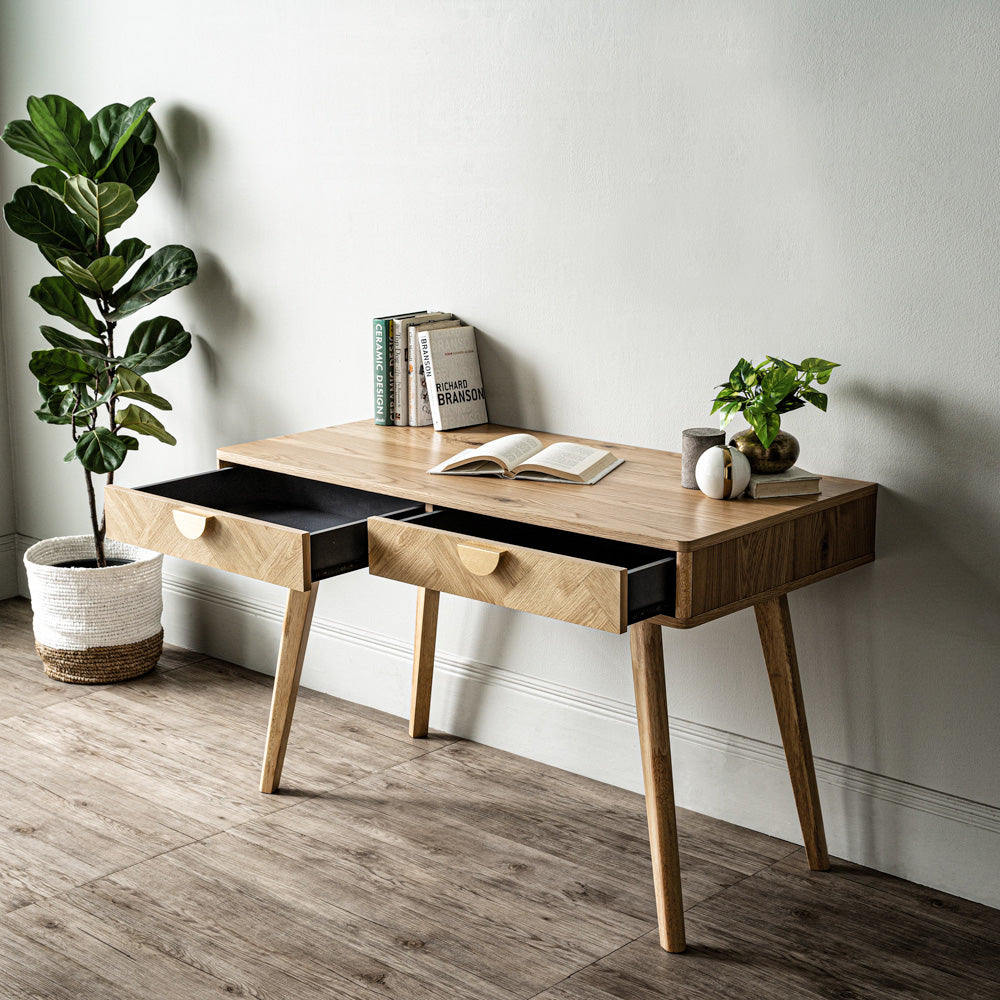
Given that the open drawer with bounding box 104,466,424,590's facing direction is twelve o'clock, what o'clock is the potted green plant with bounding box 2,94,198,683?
The potted green plant is roughly at 4 o'clock from the open drawer.

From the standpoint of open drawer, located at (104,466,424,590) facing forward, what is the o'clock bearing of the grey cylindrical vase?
The grey cylindrical vase is roughly at 8 o'clock from the open drawer.

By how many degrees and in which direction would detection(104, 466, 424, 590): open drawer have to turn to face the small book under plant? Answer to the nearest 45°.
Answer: approximately 90° to its left

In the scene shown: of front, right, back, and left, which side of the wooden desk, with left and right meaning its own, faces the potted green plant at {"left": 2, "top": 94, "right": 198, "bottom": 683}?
right

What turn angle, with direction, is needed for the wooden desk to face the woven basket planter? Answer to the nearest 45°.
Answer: approximately 90° to its right

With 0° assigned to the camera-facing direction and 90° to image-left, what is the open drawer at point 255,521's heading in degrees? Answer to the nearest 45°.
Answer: approximately 45°

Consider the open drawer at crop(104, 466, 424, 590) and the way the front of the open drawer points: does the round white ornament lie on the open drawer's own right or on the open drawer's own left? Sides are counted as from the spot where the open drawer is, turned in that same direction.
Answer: on the open drawer's own left

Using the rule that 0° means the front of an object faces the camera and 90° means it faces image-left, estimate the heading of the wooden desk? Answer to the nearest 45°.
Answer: approximately 45°
